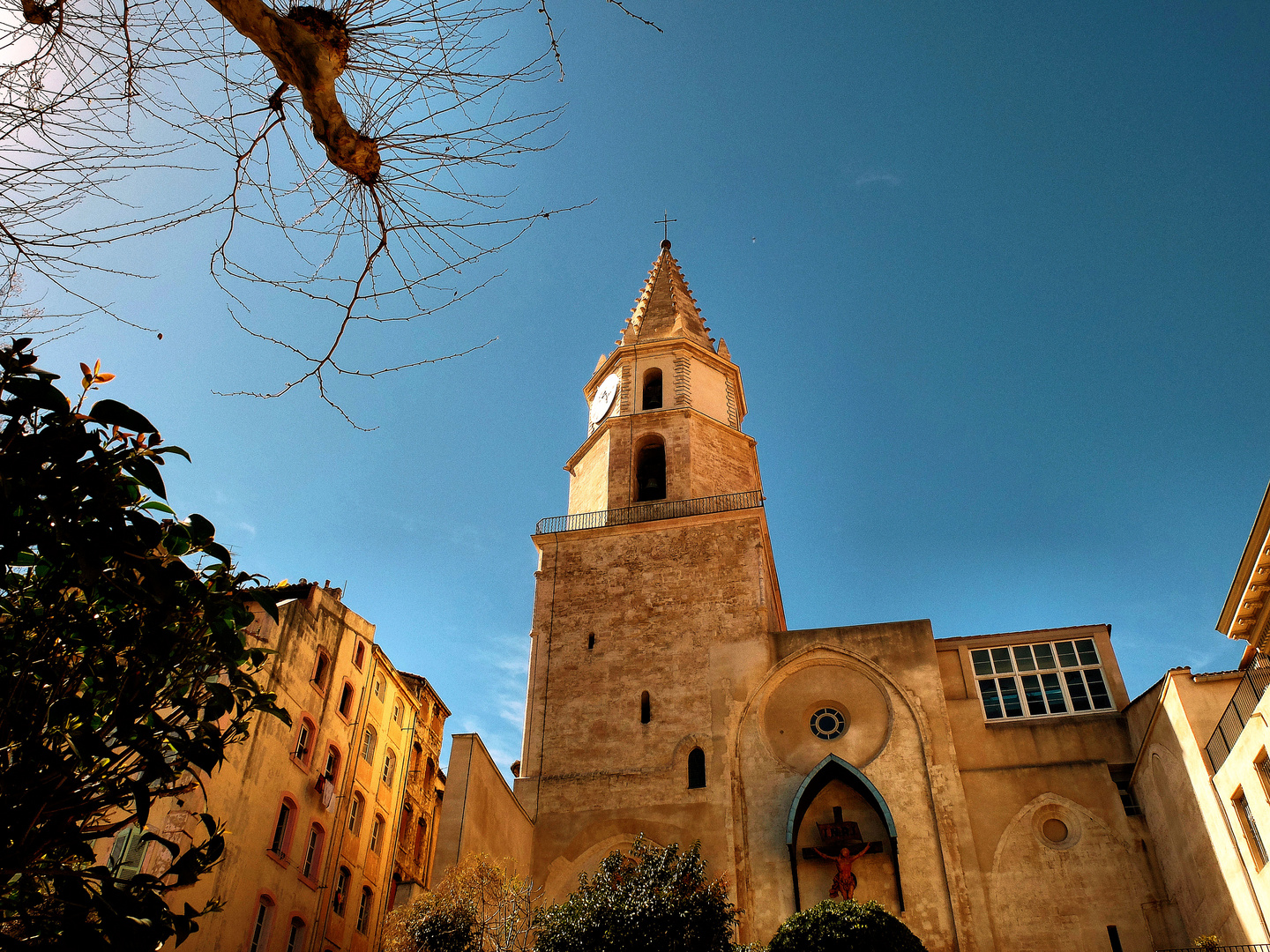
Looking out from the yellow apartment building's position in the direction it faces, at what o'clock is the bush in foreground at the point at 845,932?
The bush in foreground is roughly at 12 o'clock from the yellow apartment building.

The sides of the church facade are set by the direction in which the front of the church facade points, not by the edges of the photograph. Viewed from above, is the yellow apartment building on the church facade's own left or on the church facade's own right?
on the church facade's own right

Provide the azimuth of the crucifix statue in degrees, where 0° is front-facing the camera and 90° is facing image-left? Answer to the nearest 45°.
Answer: approximately 0°

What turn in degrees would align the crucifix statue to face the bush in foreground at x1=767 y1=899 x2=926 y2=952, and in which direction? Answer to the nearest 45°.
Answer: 0° — it already faces it

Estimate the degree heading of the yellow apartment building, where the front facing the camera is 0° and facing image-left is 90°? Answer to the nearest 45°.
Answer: approximately 315°

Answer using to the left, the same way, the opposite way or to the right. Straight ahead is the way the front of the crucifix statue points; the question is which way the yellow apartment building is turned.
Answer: to the left

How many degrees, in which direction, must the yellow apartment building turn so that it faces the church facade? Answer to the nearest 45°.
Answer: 0° — it already faces it

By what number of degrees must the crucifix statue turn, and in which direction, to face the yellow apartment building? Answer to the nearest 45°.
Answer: approximately 90° to its right
